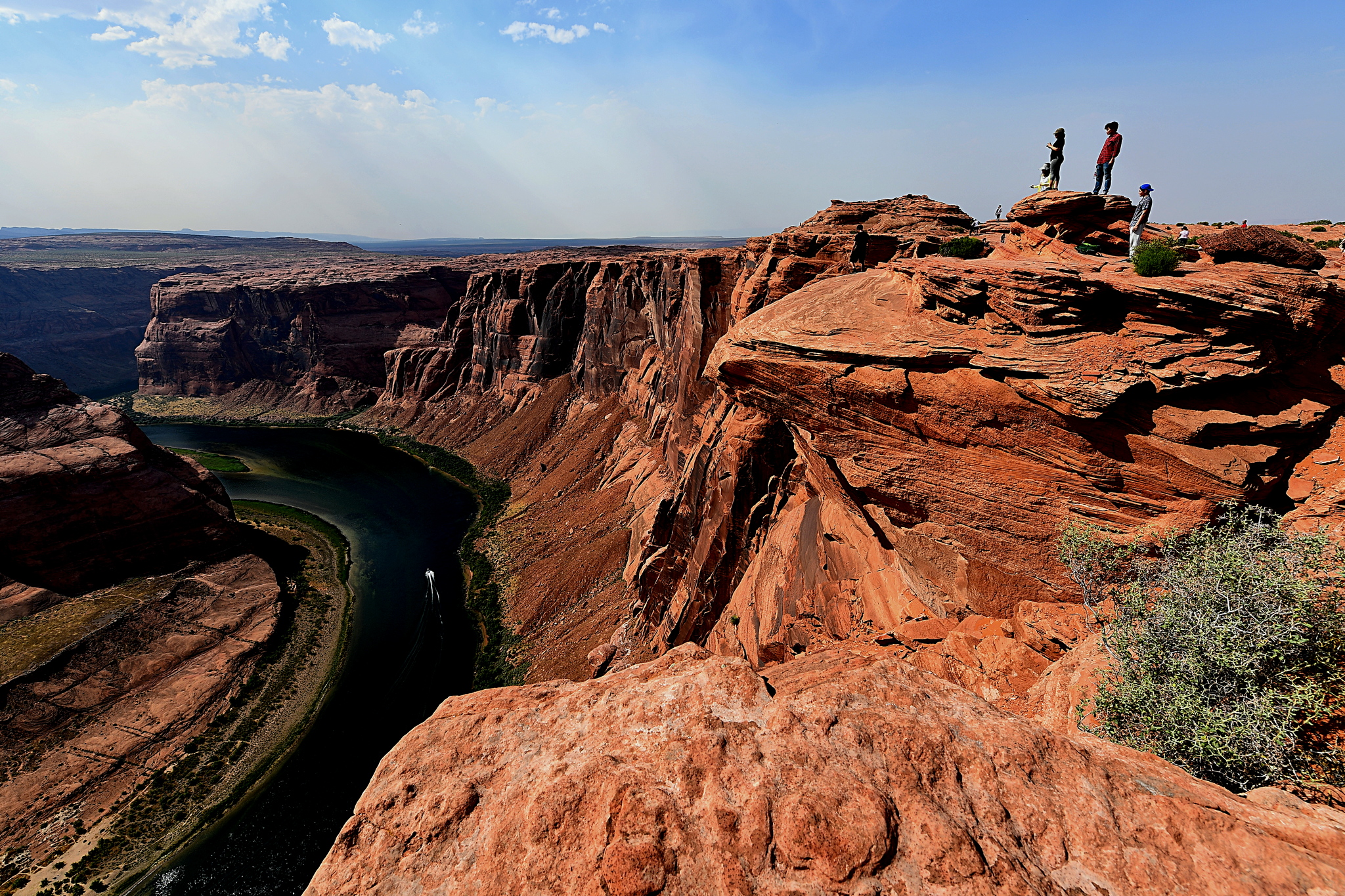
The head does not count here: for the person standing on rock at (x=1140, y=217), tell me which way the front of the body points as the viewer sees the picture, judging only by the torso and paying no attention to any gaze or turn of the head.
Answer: to the viewer's left

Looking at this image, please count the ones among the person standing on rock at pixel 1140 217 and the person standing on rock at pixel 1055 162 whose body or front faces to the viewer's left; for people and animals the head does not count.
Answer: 2

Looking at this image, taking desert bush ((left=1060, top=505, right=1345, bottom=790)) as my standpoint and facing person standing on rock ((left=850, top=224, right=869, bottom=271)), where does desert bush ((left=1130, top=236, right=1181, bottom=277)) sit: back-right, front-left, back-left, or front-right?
front-right

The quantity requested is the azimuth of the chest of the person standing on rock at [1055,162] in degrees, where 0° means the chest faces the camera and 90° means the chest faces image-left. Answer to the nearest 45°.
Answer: approximately 90°

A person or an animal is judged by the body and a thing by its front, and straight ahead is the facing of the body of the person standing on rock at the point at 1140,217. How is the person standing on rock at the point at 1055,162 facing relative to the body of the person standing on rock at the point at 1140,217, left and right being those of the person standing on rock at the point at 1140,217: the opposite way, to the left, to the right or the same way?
the same way

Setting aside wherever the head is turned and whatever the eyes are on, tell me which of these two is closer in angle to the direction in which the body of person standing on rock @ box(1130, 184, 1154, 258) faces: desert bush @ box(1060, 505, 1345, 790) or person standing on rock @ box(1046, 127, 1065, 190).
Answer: the person standing on rock

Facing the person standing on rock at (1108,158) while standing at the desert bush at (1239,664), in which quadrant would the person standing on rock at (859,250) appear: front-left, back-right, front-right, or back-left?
front-left

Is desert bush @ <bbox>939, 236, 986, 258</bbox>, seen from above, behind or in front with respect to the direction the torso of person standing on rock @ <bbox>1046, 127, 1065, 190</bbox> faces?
in front

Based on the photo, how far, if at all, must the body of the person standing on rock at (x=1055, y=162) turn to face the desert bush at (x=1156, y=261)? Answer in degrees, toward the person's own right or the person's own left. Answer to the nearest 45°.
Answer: approximately 90° to the person's own left
